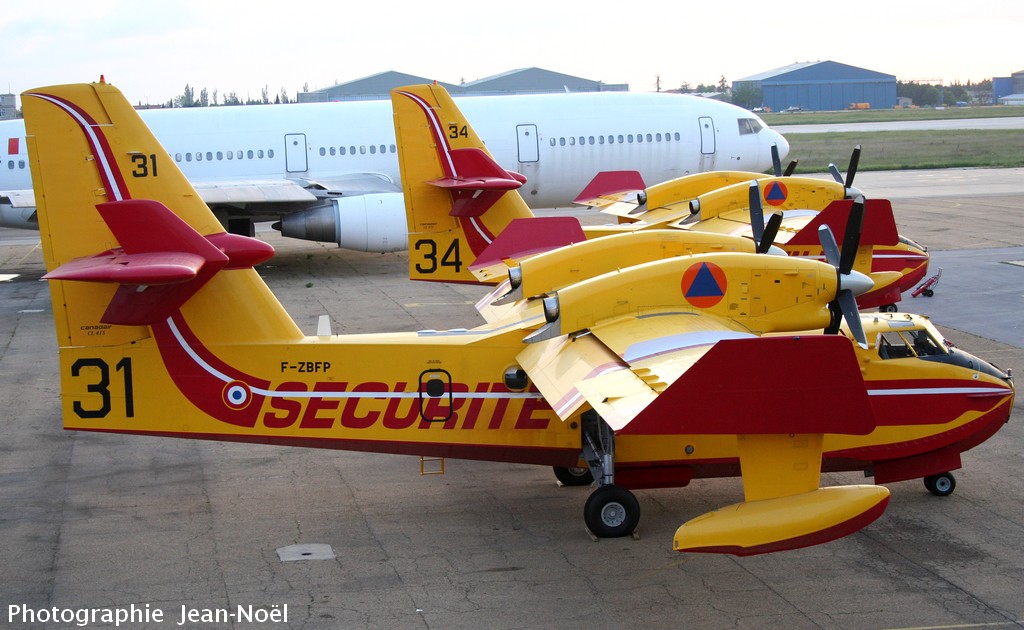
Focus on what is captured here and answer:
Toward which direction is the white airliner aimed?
to the viewer's right

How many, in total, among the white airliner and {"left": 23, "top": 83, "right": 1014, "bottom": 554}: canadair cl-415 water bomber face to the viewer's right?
2

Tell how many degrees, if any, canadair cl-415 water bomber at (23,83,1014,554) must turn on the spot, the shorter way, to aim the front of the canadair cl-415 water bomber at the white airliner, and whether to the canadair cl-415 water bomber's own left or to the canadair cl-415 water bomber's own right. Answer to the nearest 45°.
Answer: approximately 90° to the canadair cl-415 water bomber's own left

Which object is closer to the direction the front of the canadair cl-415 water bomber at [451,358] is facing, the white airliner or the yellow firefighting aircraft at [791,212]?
the yellow firefighting aircraft

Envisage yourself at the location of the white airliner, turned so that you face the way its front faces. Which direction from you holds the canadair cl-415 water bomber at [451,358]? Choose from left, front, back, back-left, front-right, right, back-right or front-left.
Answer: right

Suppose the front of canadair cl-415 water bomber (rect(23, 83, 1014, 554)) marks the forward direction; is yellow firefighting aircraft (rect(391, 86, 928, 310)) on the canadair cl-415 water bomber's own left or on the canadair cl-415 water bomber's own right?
on the canadair cl-415 water bomber's own left

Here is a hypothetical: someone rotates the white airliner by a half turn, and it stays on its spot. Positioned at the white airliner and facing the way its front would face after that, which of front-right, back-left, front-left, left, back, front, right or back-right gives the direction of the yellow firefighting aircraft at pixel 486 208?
left

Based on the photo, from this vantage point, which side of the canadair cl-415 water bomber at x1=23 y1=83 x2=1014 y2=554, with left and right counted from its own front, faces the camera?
right
